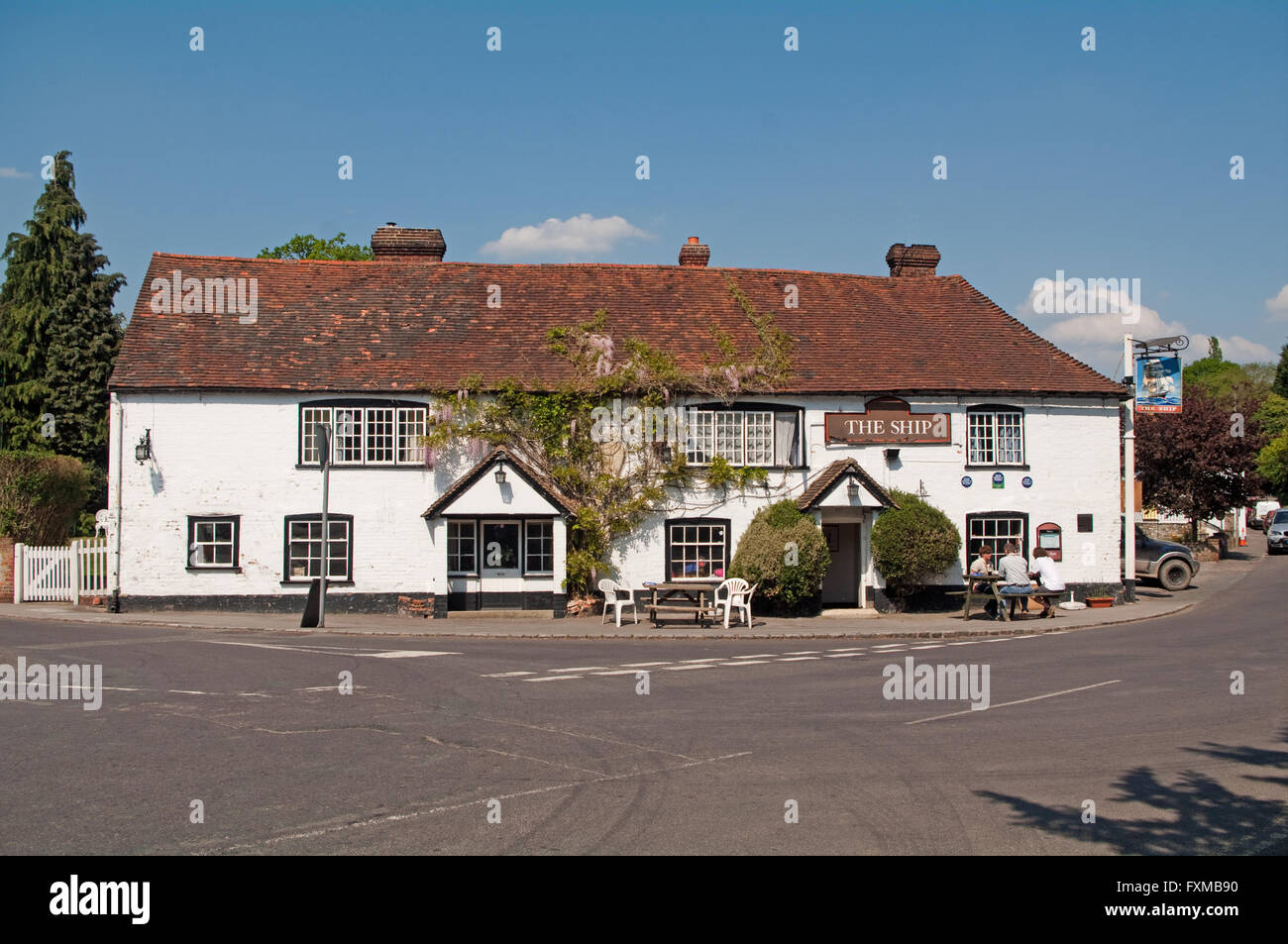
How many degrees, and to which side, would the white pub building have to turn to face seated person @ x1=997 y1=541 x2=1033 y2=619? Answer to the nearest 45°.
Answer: approximately 90° to its left

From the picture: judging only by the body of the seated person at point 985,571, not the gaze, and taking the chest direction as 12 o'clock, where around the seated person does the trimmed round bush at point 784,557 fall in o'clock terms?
The trimmed round bush is roughly at 5 o'clock from the seated person.

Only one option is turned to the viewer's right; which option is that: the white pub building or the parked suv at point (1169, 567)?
the parked suv

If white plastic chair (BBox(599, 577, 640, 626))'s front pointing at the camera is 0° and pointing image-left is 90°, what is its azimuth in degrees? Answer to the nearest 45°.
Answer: approximately 315°

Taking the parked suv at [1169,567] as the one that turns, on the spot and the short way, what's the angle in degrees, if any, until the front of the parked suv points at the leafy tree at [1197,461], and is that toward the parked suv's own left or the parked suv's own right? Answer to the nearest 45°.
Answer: approximately 90° to the parked suv's own left

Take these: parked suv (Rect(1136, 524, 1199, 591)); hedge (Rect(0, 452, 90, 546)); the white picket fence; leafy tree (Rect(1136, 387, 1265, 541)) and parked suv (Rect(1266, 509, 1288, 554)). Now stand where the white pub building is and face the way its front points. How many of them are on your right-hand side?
2

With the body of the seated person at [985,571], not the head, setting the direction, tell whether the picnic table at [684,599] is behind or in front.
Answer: behind

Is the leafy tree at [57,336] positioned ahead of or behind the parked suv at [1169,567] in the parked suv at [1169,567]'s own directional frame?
behind

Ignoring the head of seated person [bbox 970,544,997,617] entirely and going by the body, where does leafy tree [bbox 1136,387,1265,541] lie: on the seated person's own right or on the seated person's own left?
on the seated person's own left

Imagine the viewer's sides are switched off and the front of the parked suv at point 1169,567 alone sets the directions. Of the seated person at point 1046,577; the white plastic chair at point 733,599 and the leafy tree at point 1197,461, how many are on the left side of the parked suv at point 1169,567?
1

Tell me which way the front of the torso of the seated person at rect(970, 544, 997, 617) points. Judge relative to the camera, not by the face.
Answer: to the viewer's right

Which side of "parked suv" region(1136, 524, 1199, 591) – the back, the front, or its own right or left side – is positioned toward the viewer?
right

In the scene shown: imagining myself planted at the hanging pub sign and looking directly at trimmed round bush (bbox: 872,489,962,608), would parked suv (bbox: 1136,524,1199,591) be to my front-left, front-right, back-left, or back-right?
back-right
